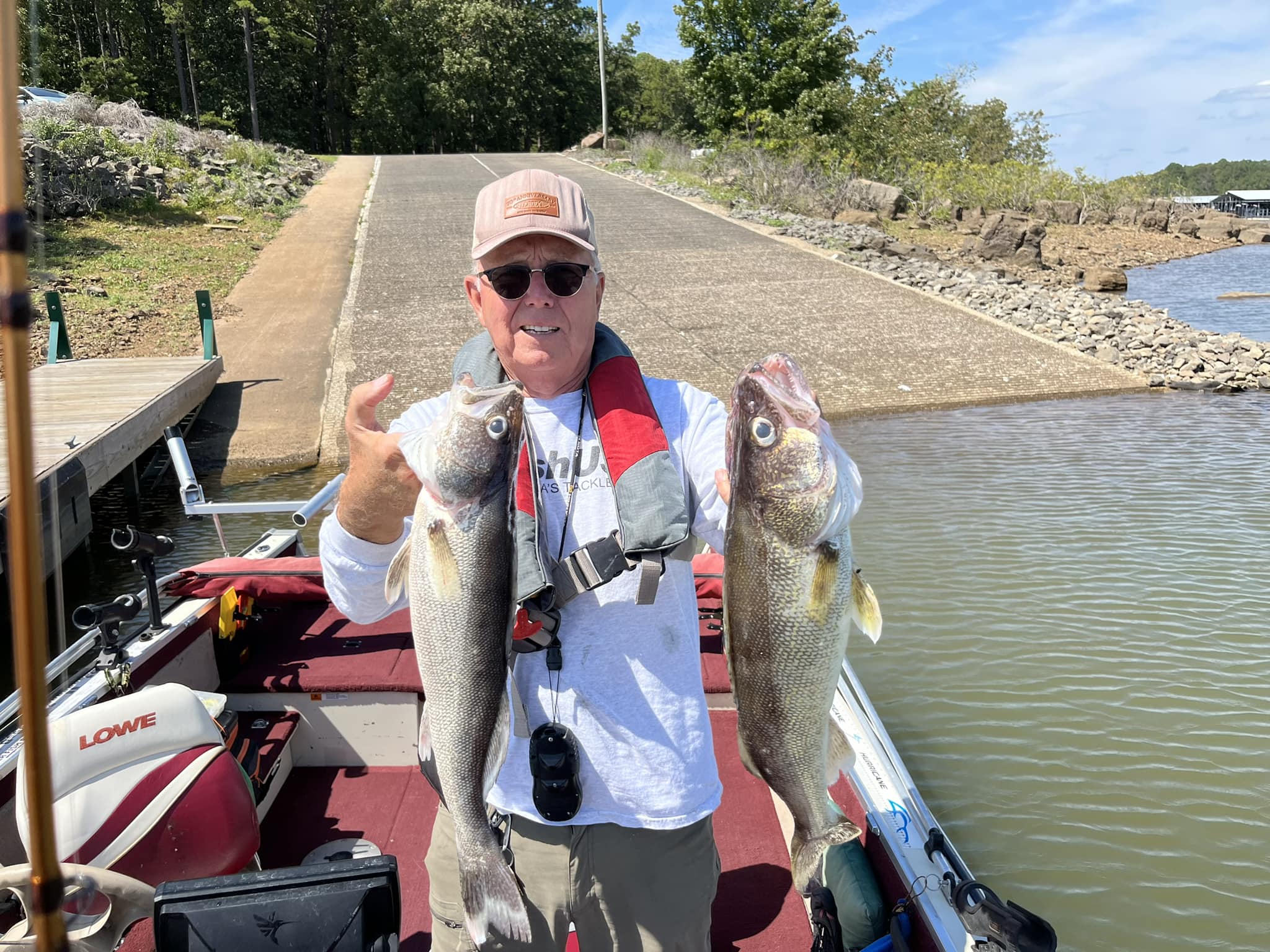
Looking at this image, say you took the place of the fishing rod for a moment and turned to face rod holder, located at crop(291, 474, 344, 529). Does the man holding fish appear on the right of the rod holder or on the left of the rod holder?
right

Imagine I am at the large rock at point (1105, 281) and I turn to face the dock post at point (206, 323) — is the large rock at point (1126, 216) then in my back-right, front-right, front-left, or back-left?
back-right

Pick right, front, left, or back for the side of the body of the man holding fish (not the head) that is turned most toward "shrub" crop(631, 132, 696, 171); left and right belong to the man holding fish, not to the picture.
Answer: back

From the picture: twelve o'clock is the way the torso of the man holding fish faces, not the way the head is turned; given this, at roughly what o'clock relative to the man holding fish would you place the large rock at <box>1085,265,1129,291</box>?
The large rock is roughly at 7 o'clock from the man holding fish.

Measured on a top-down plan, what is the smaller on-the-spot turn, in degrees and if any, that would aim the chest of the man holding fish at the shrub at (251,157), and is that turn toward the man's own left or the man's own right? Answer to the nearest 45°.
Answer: approximately 180°

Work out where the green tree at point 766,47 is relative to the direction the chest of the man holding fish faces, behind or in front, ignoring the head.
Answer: behind

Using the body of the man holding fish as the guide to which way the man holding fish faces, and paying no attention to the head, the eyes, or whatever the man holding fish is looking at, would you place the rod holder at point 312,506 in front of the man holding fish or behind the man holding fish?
behind

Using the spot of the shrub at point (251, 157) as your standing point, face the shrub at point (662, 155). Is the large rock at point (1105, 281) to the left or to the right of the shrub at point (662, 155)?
right

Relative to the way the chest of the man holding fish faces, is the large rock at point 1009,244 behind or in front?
behind

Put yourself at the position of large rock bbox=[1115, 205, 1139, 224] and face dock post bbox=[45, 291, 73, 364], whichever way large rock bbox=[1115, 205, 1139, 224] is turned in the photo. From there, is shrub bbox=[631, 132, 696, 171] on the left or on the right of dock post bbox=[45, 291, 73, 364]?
right

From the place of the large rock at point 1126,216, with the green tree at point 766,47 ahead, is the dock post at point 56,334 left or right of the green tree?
left

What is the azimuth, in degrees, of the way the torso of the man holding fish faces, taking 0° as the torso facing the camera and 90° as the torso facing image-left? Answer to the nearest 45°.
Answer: approximately 0°

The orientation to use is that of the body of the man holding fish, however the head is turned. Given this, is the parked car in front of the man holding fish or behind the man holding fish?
behind
